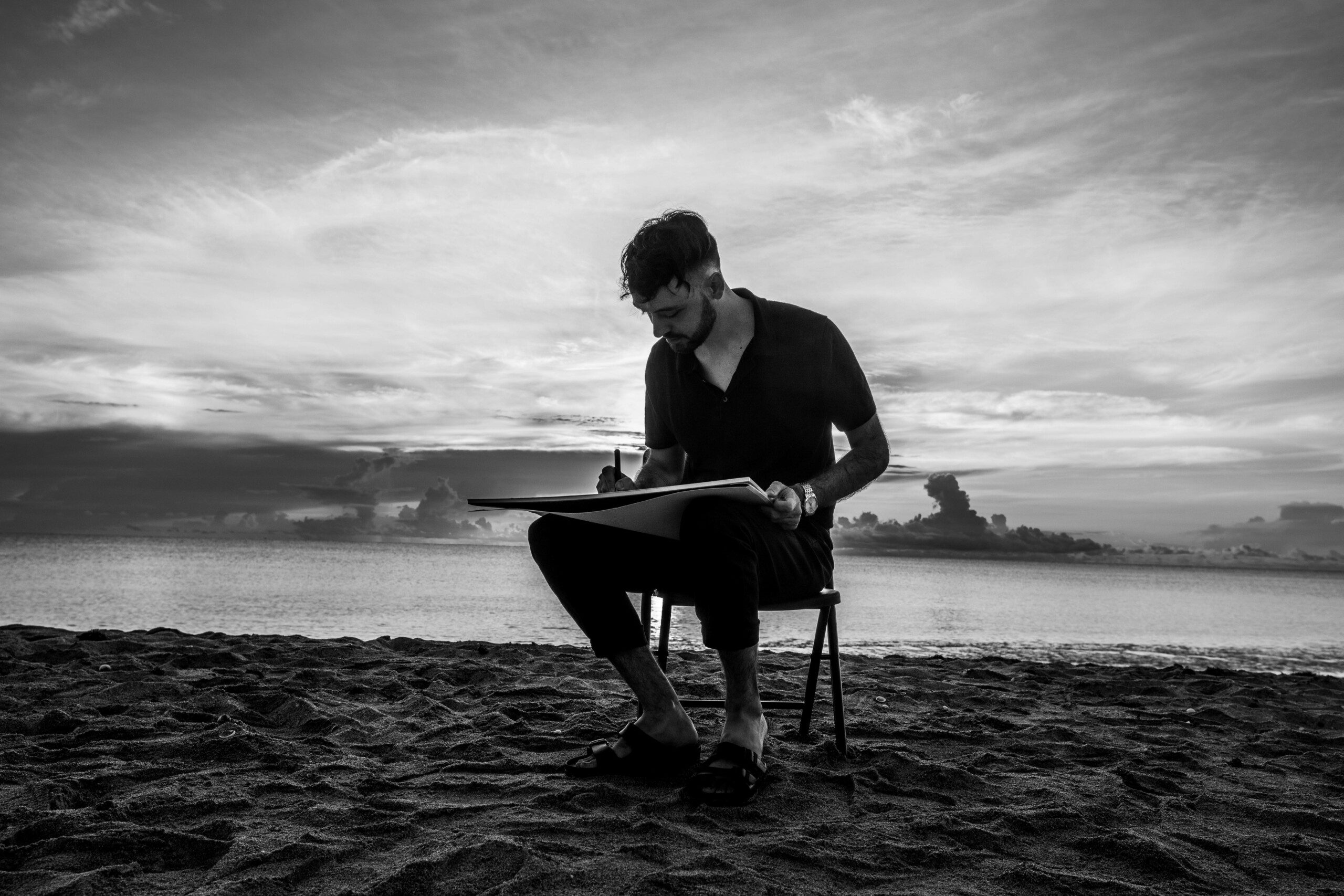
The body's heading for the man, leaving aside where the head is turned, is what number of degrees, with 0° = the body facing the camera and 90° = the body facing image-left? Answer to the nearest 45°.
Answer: approximately 45°
